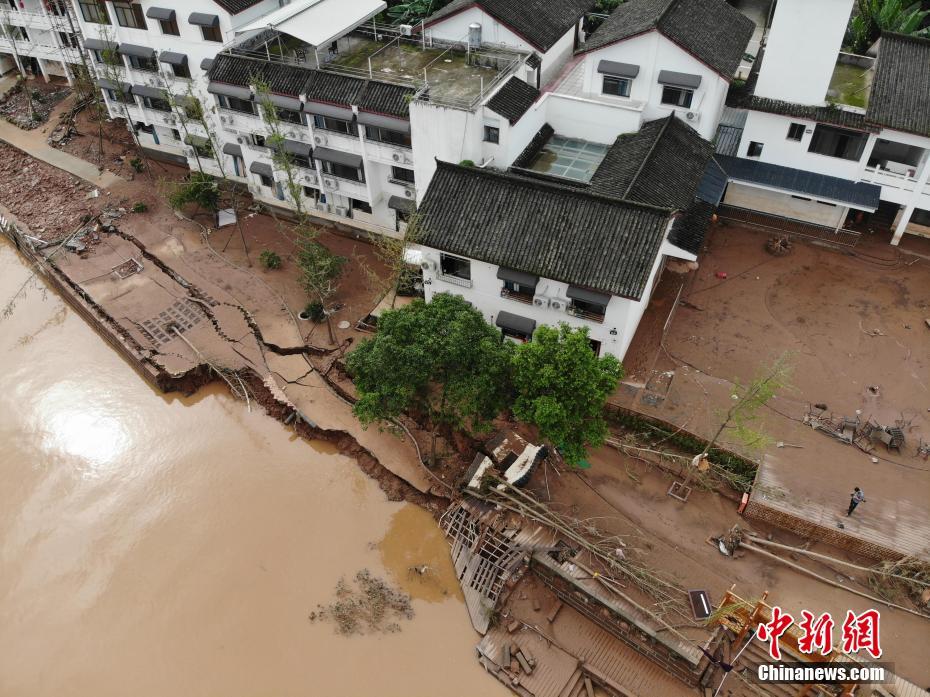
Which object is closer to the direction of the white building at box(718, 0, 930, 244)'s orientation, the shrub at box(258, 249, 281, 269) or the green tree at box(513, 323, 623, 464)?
the green tree

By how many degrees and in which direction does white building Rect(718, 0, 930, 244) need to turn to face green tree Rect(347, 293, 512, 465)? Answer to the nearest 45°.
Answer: approximately 45° to its right

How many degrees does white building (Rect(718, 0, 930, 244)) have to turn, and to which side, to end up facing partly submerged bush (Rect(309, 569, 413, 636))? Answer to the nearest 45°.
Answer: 0° — it already faces it

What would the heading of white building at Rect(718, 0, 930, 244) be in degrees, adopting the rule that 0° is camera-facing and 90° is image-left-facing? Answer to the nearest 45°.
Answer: approximately 0°

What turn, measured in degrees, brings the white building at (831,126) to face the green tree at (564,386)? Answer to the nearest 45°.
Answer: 0° — it already faces it

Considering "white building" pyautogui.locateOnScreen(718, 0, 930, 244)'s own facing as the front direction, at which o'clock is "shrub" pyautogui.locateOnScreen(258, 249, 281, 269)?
The shrub is roughly at 2 o'clock from the white building.

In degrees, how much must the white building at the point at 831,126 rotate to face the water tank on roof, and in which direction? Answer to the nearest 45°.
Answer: approximately 90° to its right
